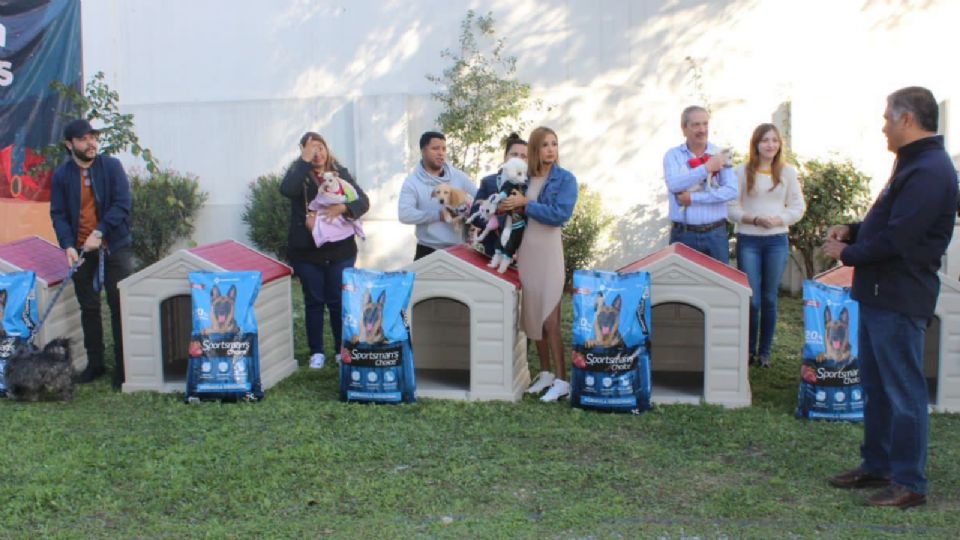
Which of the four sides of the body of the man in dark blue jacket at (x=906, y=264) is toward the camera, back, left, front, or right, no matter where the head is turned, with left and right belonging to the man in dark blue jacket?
left

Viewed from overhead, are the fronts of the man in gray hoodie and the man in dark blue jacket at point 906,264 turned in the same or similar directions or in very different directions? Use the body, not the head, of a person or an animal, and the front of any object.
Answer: very different directions

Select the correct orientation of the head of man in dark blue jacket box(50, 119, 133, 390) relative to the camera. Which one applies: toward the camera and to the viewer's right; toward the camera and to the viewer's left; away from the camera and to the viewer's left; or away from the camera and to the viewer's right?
toward the camera and to the viewer's right

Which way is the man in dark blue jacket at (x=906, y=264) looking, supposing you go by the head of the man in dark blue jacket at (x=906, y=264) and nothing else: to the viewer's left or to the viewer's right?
to the viewer's left

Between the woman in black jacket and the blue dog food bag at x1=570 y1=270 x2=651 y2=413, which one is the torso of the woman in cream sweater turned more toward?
the blue dog food bag

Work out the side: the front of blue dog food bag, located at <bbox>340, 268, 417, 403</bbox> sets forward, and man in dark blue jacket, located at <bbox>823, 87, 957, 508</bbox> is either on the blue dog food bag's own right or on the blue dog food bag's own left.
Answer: on the blue dog food bag's own left

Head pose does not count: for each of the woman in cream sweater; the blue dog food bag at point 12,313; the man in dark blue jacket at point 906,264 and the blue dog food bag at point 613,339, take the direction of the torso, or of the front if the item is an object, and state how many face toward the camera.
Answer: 3

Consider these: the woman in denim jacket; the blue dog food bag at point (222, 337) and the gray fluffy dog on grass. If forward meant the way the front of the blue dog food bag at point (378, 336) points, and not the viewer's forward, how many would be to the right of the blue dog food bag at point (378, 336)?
2

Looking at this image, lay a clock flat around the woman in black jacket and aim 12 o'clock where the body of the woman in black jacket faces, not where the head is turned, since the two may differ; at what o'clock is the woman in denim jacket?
The woman in denim jacket is roughly at 10 o'clock from the woman in black jacket.

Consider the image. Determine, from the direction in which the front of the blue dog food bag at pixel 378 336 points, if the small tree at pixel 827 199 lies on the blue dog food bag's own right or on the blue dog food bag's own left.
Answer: on the blue dog food bag's own left
